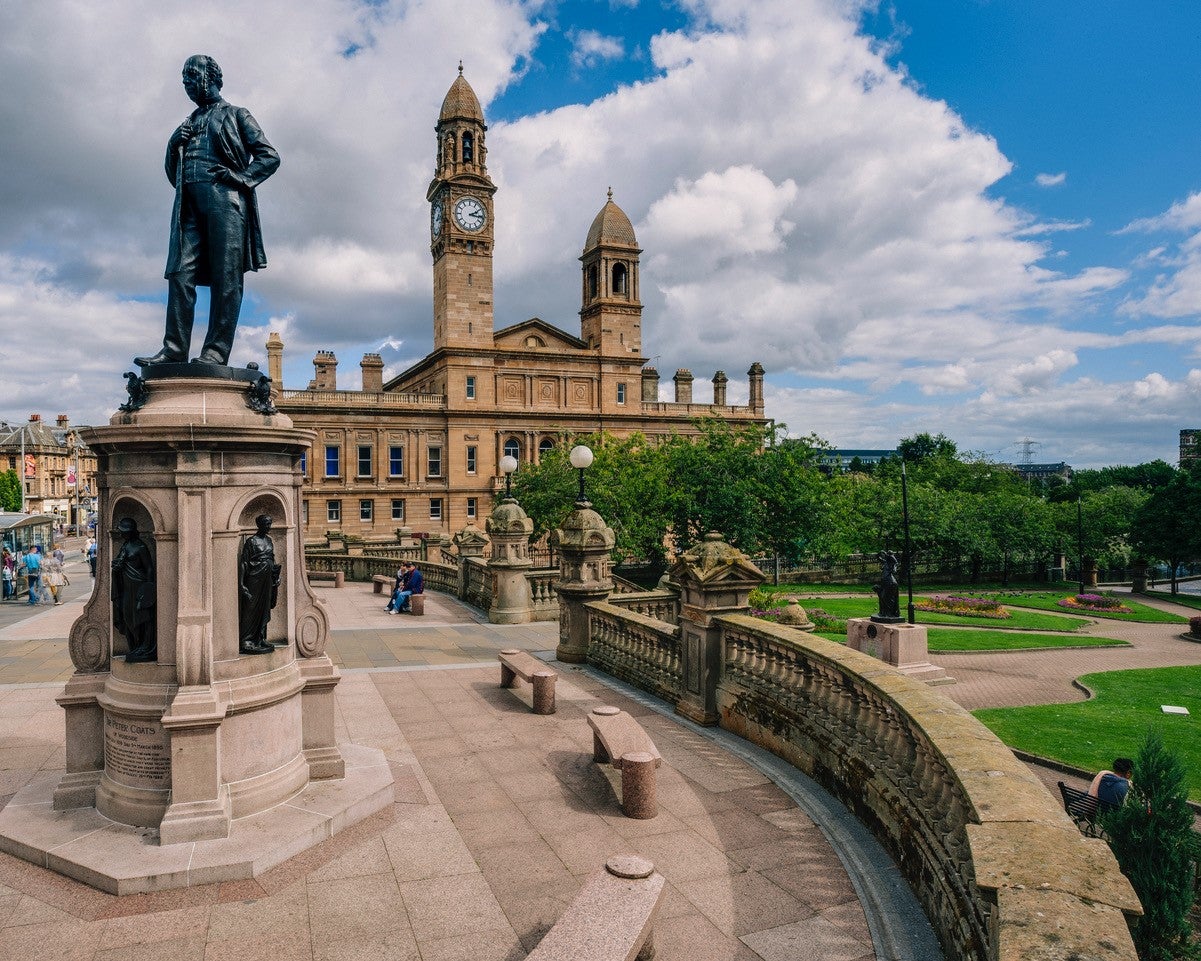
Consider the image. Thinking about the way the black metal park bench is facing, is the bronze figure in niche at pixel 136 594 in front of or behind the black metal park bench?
behind

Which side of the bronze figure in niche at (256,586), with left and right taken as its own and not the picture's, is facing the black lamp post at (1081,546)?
left

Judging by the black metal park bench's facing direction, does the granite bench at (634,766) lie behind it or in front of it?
behind

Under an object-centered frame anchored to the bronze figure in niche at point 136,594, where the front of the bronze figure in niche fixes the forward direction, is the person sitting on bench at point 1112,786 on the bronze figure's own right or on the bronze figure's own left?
on the bronze figure's own left

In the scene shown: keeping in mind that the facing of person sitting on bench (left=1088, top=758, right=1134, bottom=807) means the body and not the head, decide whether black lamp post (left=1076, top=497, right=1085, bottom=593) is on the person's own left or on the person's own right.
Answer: on the person's own left

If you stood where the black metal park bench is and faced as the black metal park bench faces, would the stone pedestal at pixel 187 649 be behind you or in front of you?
behind
